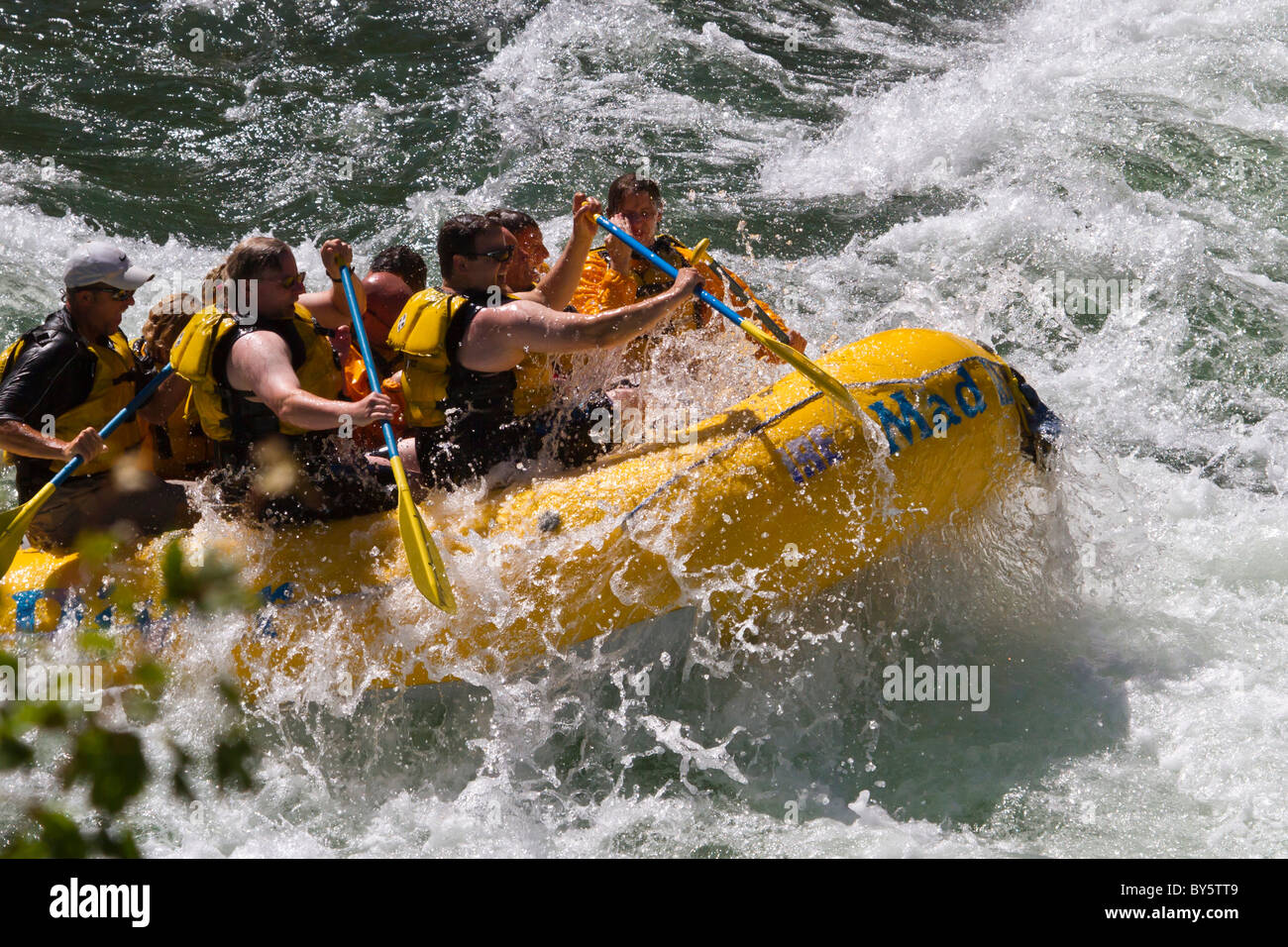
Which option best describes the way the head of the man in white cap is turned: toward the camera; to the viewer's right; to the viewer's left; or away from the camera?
to the viewer's right

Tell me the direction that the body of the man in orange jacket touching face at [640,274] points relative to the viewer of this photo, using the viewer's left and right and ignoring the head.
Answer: facing the viewer and to the right of the viewer

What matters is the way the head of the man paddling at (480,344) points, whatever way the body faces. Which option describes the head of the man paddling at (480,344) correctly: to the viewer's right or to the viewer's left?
to the viewer's right

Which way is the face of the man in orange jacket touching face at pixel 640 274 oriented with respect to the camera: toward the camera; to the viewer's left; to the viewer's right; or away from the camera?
toward the camera

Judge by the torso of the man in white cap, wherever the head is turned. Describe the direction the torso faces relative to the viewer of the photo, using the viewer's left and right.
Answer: facing to the right of the viewer

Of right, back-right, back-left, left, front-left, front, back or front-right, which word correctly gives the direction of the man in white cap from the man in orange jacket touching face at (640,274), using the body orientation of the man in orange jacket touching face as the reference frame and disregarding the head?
right

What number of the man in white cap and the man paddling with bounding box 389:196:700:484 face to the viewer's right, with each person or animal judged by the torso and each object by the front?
2

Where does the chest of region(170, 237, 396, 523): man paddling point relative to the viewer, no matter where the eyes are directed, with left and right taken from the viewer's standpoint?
facing to the right of the viewer

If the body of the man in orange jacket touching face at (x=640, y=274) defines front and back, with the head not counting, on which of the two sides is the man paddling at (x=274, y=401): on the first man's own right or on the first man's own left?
on the first man's own right

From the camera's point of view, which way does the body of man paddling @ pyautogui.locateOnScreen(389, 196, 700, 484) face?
to the viewer's right

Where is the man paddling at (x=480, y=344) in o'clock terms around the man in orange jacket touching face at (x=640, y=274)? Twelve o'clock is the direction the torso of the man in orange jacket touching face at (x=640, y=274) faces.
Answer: the man paddling at (x=480, y=344) is roughly at 2 o'clock from the man in orange jacket touching face at (x=640, y=274).

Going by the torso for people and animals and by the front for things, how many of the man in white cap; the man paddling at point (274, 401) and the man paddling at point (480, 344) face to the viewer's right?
3
